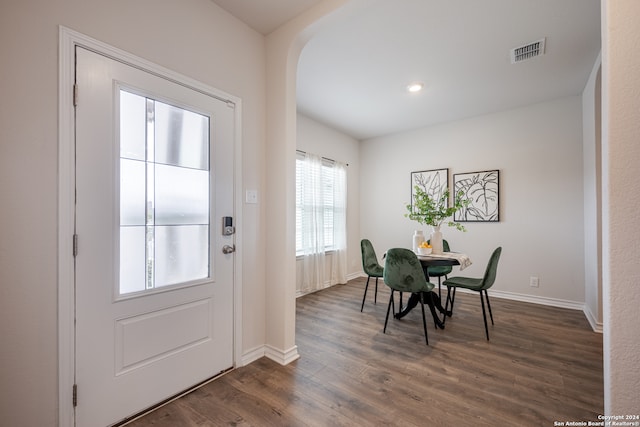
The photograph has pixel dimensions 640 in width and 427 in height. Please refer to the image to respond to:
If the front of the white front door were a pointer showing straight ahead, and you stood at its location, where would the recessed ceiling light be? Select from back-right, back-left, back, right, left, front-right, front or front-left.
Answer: front-left

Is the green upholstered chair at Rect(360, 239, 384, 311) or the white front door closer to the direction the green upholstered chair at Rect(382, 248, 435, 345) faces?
the green upholstered chair

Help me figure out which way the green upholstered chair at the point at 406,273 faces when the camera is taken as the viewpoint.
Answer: facing away from the viewer and to the right of the viewer

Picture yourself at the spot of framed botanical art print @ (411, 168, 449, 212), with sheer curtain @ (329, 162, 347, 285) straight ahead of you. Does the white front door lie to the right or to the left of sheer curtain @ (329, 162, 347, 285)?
left

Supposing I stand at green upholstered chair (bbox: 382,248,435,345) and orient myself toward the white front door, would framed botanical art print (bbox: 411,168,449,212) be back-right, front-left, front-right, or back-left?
back-right

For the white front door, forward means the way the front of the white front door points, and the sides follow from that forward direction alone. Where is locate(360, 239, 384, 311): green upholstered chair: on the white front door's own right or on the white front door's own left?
on the white front door's own left

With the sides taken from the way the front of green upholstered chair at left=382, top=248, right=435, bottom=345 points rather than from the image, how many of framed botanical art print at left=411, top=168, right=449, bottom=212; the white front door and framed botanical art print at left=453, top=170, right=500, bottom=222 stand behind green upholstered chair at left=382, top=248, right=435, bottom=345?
1

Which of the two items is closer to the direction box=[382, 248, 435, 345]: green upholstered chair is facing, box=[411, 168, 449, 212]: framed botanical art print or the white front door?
the framed botanical art print

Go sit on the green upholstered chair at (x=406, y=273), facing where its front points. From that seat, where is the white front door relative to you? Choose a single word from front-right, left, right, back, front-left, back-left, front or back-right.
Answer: back

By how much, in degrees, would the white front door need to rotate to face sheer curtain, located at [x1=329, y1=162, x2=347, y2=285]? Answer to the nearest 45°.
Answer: approximately 90° to its left

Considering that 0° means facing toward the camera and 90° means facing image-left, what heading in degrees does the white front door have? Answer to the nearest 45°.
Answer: approximately 315°

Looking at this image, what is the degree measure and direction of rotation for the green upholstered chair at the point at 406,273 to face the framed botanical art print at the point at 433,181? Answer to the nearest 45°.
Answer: approximately 45° to its left
